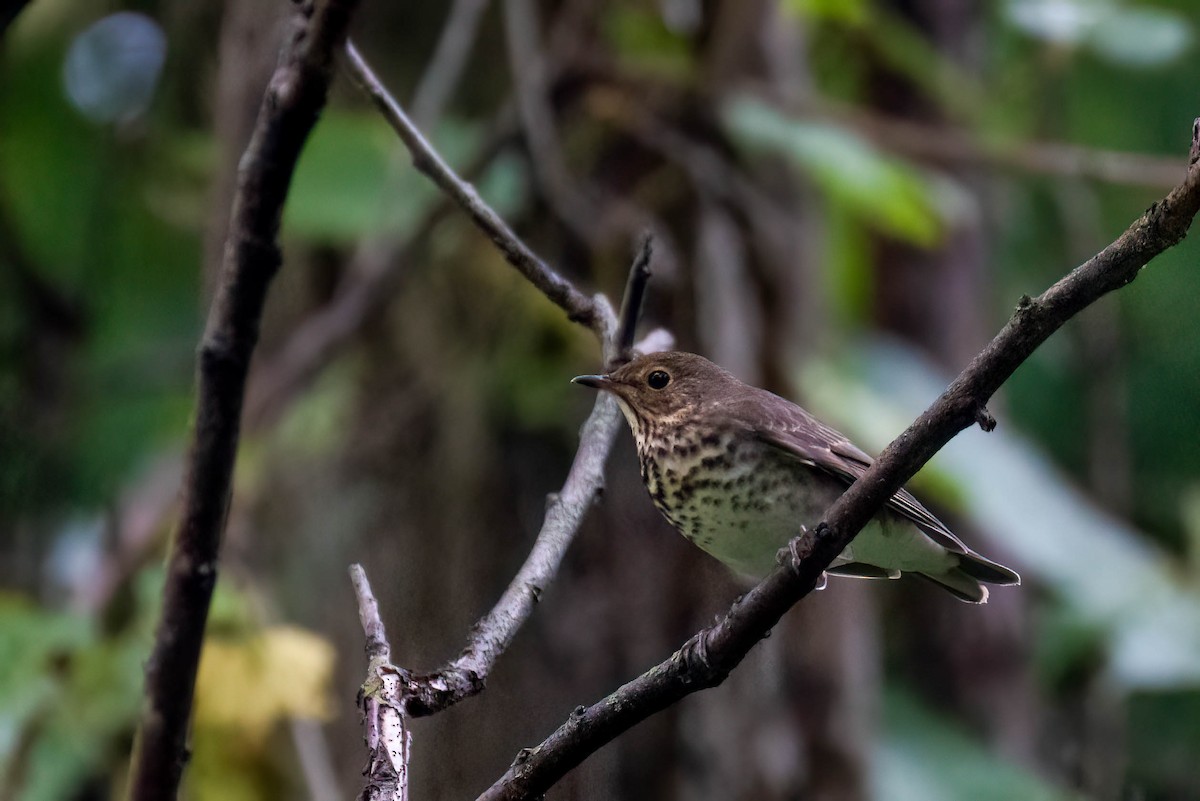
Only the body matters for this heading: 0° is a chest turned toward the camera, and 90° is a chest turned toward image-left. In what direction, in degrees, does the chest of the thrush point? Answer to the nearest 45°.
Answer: approximately 90°

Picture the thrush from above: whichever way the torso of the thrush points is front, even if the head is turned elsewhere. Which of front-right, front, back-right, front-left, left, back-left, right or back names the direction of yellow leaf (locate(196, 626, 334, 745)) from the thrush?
front-right
